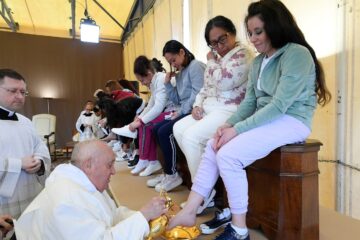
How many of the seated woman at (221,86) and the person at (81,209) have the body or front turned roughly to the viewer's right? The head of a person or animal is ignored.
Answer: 1

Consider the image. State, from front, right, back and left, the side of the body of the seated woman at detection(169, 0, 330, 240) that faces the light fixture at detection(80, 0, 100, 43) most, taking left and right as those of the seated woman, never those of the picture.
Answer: right

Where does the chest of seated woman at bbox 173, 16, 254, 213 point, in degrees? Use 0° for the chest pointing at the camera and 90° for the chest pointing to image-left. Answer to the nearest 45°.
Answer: approximately 45°

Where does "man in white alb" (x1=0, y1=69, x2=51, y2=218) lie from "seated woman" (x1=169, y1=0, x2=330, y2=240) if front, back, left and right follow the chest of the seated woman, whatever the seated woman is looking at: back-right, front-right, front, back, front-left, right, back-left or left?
front-right

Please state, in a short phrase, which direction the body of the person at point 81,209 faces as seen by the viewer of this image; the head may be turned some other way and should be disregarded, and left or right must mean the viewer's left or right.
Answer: facing to the right of the viewer

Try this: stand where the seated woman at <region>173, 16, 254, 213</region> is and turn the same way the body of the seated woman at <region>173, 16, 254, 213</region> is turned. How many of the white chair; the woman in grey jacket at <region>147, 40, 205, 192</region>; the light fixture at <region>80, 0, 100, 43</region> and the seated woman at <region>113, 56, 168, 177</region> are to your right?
4

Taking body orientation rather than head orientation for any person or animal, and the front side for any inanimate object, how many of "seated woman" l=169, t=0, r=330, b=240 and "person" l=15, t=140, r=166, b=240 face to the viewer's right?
1

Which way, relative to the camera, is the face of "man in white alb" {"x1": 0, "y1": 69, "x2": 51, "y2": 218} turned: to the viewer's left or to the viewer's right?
to the viewer's right

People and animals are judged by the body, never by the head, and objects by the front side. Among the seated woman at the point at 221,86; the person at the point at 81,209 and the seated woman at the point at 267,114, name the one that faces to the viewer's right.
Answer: the person
